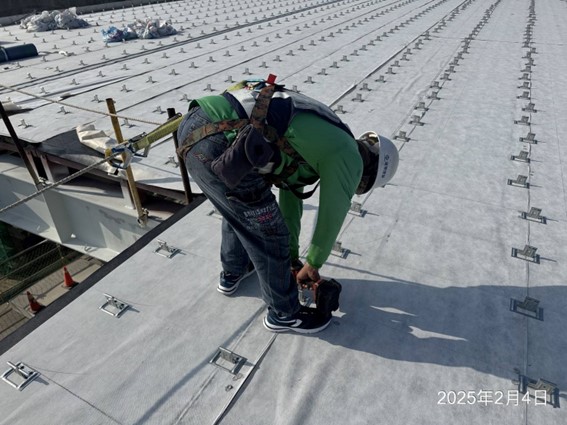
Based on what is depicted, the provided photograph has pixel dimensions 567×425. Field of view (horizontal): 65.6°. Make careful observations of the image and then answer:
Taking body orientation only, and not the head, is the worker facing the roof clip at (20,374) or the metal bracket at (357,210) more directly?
the metal bracket

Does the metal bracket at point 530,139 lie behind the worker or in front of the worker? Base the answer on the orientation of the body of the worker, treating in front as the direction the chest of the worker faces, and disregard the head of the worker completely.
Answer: in front

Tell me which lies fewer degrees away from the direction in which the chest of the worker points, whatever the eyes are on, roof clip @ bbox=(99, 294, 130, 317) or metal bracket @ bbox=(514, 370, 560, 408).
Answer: the metal bracket

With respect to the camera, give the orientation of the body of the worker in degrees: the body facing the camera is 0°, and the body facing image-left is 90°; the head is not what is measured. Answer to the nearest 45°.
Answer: approximately 270°

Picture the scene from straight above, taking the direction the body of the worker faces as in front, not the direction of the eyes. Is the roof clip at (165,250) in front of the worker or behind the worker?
behind

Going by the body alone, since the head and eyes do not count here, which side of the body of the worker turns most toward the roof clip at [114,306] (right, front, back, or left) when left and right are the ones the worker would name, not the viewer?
back

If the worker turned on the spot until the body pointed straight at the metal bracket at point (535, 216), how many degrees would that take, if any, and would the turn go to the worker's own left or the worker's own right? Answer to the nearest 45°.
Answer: approximately 45° to the worker's own left

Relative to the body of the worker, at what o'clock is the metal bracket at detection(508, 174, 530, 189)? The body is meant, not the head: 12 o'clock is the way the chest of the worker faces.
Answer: The metal bracket is roughly at 11 o'clock from the worker.

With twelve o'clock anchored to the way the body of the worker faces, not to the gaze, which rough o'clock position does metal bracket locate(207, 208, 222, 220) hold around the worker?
The metal bracket is roughly at 8 o'clock from the worker.

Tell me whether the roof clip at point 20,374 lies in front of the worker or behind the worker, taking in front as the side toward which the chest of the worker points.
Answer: behind

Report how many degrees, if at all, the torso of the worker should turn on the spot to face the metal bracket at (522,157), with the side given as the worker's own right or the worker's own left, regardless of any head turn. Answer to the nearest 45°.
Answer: approximately 45° to the worker's own left
